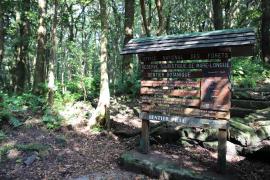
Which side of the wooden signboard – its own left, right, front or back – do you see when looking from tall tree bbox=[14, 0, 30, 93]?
right

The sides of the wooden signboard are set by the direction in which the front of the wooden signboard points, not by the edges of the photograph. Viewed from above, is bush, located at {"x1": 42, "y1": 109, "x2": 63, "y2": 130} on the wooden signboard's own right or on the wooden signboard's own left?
on the wooden signboard's own right

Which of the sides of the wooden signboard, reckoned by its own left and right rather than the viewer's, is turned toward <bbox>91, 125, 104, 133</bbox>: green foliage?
right

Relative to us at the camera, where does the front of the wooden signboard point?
facing the viewer and to the left of the viewer

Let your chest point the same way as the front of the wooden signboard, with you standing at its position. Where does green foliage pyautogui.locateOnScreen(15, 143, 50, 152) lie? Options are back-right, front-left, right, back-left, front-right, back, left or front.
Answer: front-right
